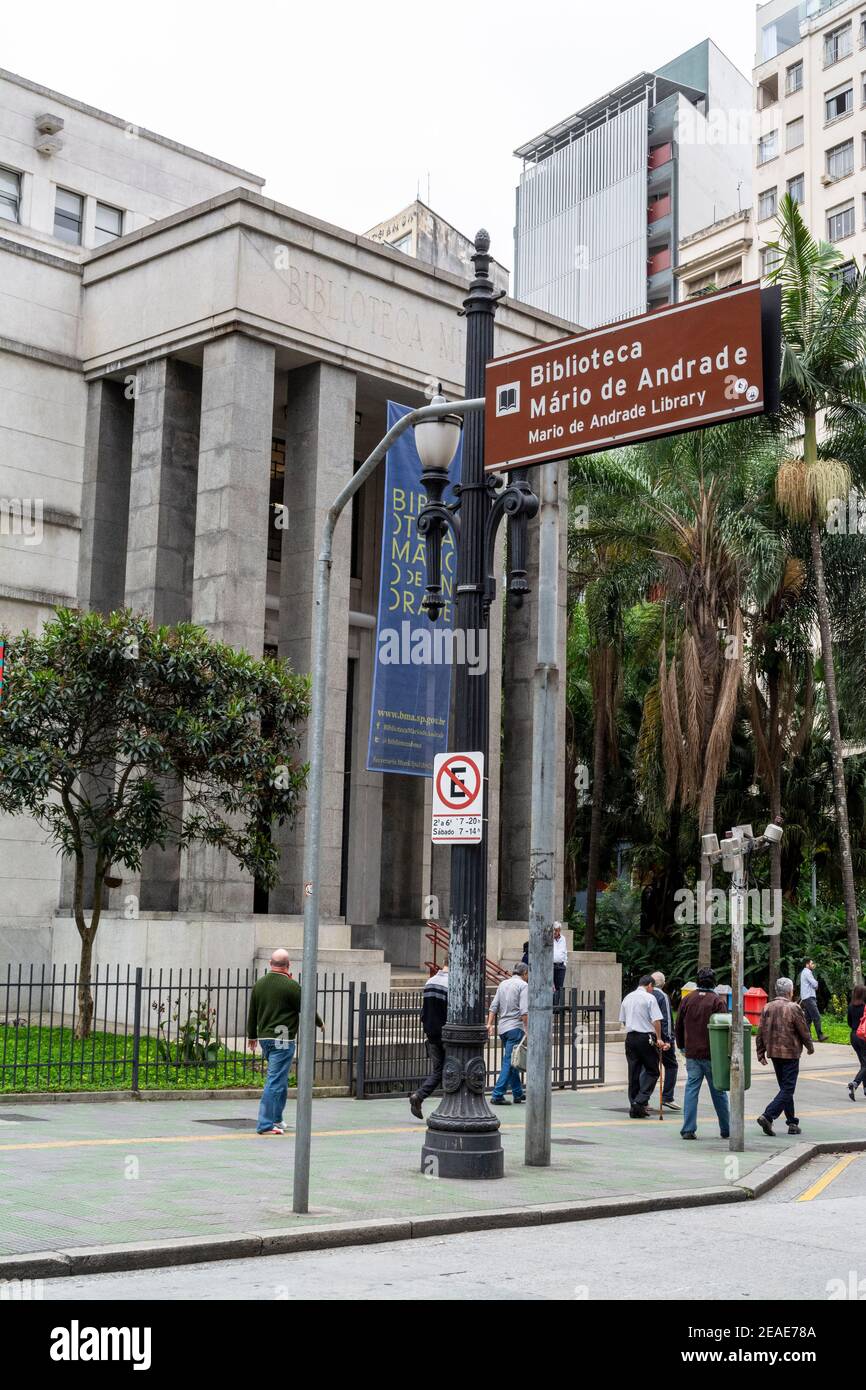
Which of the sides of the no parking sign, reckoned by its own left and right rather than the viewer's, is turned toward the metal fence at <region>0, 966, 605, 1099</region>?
back

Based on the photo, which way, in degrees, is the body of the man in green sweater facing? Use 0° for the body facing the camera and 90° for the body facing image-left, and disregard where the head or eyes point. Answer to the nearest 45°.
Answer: approximately 225°

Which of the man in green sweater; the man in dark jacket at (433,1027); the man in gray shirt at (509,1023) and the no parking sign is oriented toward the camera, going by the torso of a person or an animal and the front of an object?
the no parking sign

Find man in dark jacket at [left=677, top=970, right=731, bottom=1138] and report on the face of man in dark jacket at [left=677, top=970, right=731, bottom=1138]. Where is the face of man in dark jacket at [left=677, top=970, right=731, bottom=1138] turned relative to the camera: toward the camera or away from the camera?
away from the camera

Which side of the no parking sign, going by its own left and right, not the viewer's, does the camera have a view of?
front

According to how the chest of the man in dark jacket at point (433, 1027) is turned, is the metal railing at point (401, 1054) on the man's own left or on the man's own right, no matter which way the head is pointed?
on the man's own left

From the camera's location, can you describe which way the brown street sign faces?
facing the viewer and to the left of the viewer

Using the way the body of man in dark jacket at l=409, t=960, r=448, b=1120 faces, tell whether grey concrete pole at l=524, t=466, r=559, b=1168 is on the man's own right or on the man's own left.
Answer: on the man's own right

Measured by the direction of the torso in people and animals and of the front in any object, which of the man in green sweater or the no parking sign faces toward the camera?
the no parking sign
